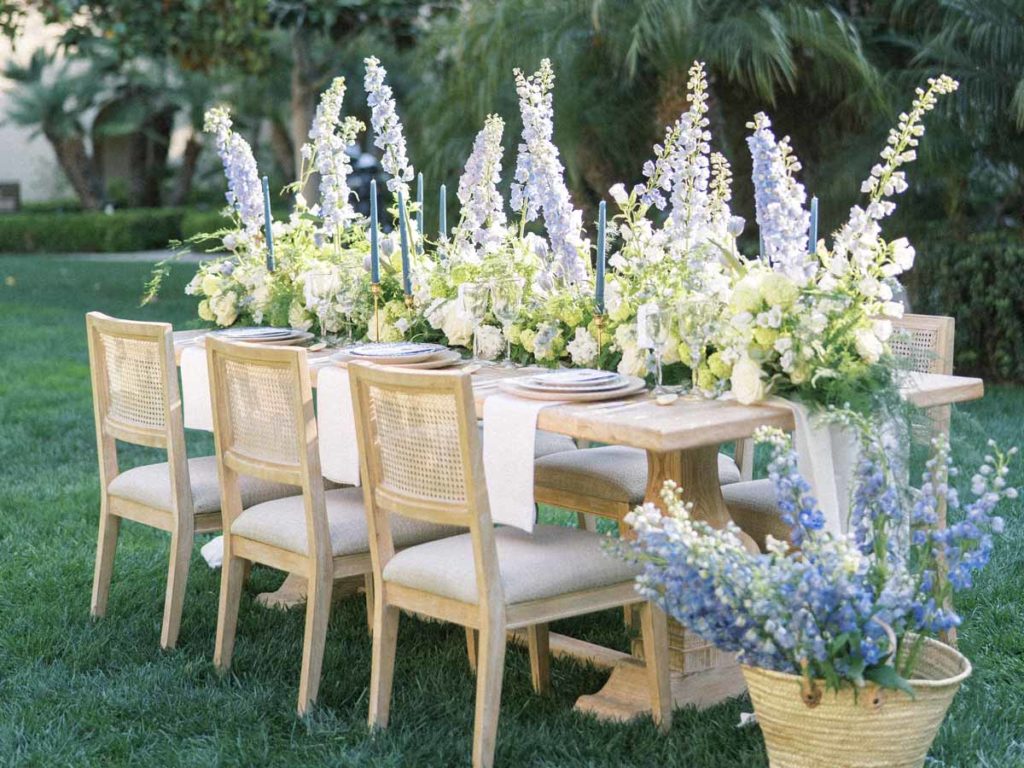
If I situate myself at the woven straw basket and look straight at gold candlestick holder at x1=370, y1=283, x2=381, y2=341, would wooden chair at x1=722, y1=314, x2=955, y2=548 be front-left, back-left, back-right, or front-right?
front-right

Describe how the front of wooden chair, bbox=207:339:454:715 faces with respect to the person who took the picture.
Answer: facing away from the viewer and to the right of the viewer

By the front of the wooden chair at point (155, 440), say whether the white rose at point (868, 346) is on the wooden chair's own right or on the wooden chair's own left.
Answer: on the wooden chair's own right

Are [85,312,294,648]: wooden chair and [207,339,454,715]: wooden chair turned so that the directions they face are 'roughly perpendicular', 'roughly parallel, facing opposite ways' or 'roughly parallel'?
roughly parallel

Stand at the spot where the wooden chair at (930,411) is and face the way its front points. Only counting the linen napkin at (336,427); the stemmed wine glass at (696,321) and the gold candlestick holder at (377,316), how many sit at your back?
0

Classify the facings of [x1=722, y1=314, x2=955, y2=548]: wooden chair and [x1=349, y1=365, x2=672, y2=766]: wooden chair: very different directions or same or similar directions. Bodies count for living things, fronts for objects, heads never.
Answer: very different directions

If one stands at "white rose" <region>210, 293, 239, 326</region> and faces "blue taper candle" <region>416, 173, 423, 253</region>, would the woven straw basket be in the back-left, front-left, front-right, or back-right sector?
front-right

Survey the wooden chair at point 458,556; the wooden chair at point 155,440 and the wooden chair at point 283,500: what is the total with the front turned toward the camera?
0

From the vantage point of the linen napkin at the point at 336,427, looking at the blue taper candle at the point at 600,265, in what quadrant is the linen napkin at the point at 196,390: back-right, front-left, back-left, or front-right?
back-left

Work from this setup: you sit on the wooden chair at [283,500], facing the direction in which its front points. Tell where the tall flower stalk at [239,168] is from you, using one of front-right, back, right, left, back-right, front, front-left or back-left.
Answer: front-left

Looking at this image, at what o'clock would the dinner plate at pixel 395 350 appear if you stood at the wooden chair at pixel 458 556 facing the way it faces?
The dinner plate is roughly at 10 o'clock from the wooden chair.

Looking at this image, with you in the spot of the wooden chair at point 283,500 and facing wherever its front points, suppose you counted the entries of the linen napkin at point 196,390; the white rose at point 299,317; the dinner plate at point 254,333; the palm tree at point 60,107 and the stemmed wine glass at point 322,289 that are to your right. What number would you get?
0

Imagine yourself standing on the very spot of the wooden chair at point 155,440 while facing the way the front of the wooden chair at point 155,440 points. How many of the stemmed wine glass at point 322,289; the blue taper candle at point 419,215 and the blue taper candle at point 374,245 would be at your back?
0

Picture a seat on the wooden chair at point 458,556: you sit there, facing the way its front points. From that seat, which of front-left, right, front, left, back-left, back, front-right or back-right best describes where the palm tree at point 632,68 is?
front-left

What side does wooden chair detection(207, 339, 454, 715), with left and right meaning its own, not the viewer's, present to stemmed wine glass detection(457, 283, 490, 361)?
front

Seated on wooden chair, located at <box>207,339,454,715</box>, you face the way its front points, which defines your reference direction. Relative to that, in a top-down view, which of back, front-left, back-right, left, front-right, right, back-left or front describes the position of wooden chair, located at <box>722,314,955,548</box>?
front-right

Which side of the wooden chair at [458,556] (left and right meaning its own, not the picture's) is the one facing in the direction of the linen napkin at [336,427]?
left

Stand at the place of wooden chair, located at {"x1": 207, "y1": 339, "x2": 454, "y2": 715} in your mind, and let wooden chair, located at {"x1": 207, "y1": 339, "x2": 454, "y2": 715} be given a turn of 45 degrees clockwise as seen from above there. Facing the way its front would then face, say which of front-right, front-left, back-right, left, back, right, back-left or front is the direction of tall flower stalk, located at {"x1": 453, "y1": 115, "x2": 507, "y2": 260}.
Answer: front-left

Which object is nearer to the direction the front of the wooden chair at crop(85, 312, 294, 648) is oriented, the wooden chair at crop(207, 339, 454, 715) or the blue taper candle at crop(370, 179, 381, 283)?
the blue taper candle

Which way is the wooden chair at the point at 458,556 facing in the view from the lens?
facing away from the viewer and to the right of the viewer

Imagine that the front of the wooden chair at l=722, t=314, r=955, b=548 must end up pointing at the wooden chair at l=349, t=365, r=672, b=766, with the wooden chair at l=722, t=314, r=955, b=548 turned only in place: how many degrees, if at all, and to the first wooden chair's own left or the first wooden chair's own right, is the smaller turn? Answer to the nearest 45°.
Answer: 0° — it already faces it
